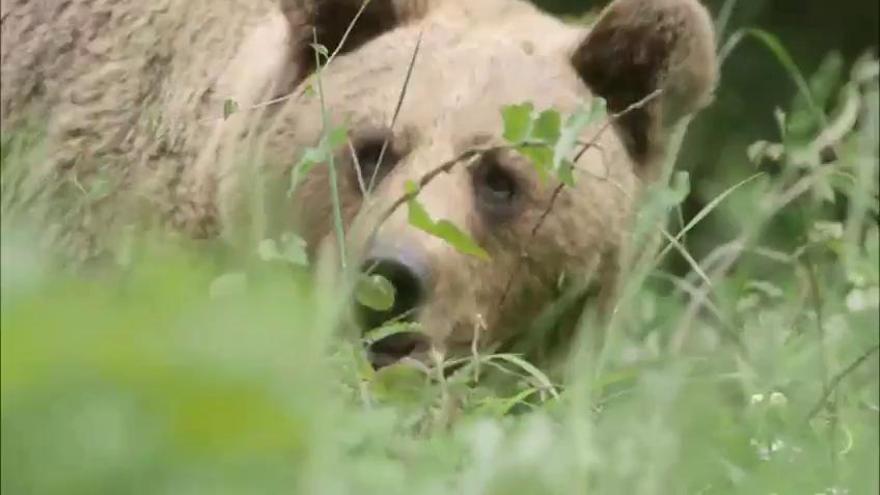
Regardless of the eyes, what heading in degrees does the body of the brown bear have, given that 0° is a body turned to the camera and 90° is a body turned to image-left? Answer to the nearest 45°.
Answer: approximately 315°
